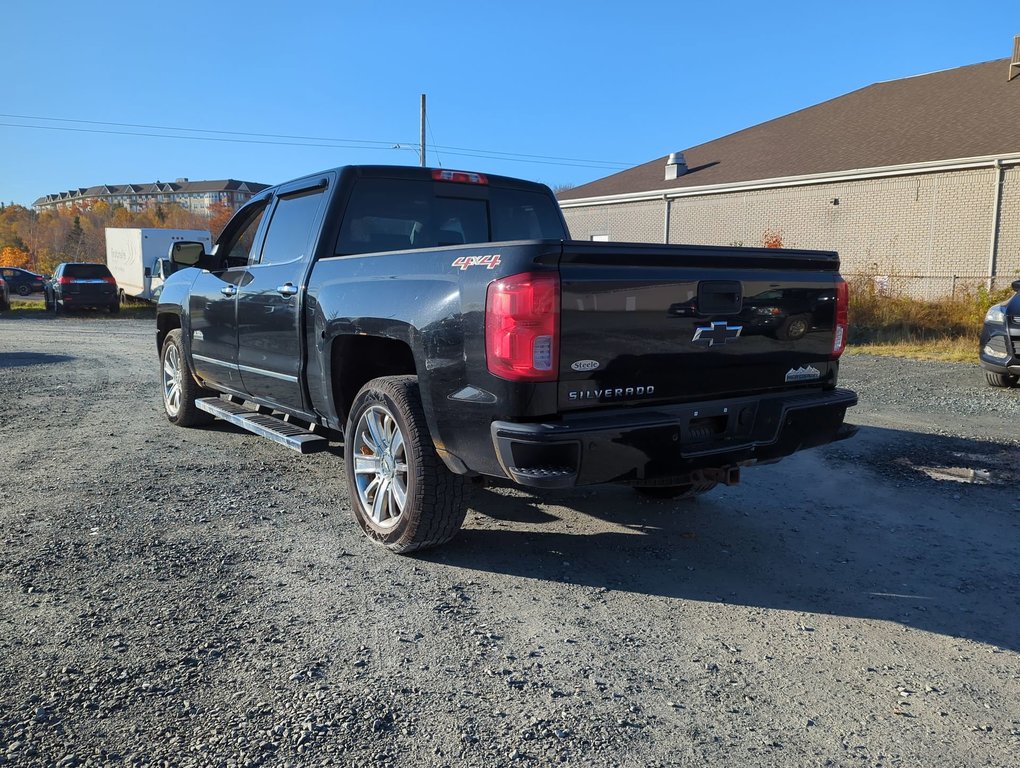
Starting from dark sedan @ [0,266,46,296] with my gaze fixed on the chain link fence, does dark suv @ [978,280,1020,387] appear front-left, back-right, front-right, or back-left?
front-right

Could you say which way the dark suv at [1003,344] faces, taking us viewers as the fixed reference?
facing the viewer and to the left of the viewer

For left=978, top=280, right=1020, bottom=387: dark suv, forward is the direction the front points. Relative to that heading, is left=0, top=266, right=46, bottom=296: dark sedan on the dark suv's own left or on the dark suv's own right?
on the dark suv's own right

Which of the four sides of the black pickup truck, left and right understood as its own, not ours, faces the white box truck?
front

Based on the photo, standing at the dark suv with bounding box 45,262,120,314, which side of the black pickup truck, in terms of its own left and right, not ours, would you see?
front

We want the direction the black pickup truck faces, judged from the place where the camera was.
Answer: facing away from the viewer and to the left of the viewer

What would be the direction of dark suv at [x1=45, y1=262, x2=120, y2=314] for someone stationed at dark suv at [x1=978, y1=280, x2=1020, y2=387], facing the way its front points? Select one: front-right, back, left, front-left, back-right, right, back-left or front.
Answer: front-right

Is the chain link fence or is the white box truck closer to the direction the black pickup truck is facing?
the white box truck

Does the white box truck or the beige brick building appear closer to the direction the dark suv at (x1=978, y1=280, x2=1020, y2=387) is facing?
the white box truck

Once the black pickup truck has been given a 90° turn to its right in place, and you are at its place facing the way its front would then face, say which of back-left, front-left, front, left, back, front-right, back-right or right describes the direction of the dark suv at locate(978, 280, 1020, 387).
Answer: front

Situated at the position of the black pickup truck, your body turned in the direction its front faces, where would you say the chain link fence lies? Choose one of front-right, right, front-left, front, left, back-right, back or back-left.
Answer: right

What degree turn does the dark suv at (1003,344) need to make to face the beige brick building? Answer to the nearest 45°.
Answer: approximately 135° to its right
